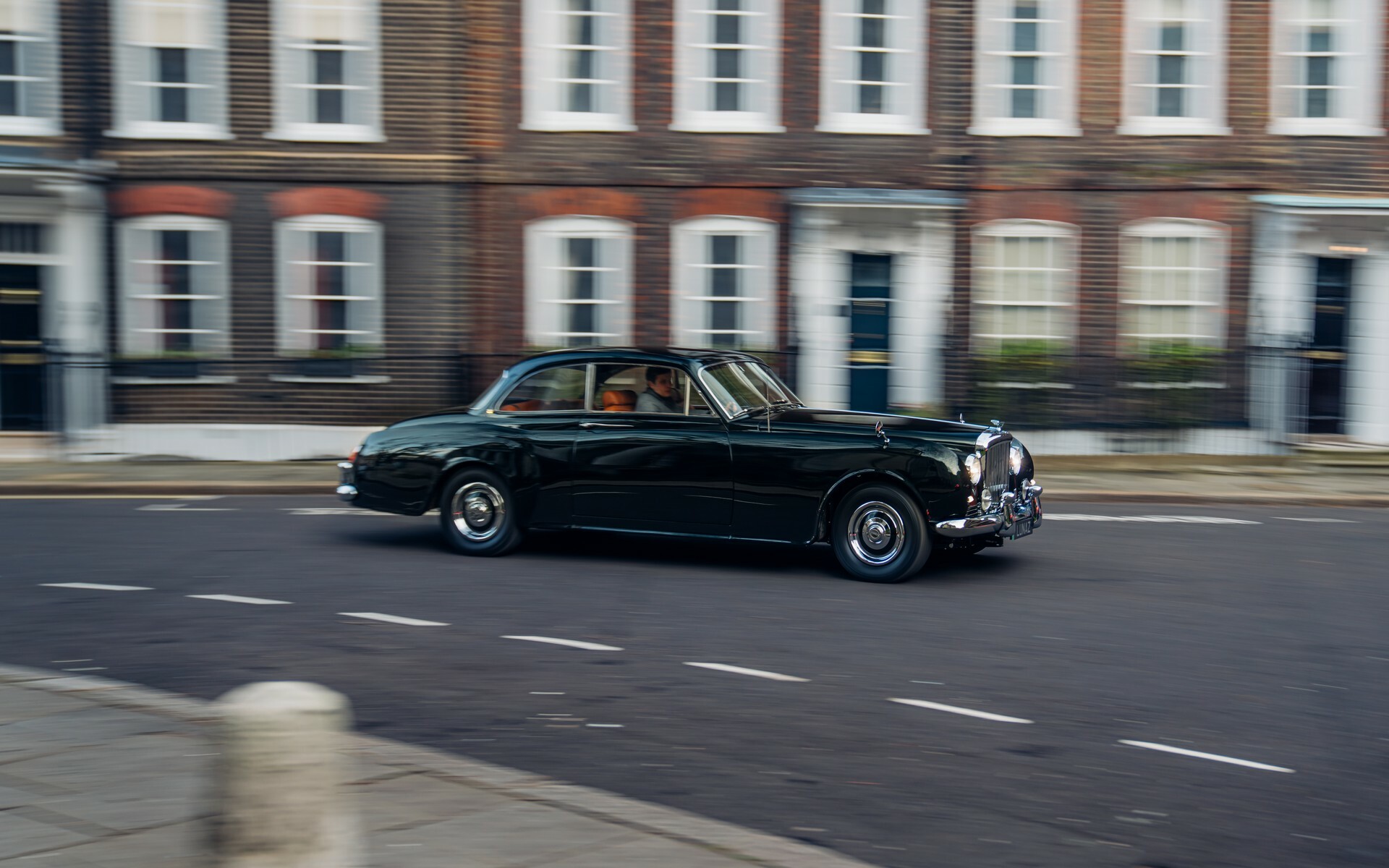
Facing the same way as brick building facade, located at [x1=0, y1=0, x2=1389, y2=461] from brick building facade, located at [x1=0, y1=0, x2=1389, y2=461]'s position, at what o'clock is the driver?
The driver is roughly at 12 o'clock from the brick building facade.

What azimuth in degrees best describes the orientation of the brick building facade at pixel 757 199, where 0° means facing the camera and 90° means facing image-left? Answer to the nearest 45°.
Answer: approximately 0°

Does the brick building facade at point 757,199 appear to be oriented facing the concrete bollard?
yes

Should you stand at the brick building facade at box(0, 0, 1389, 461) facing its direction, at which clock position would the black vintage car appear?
The black vintage car is roughly at 12 o'clock from the brick building facade.
